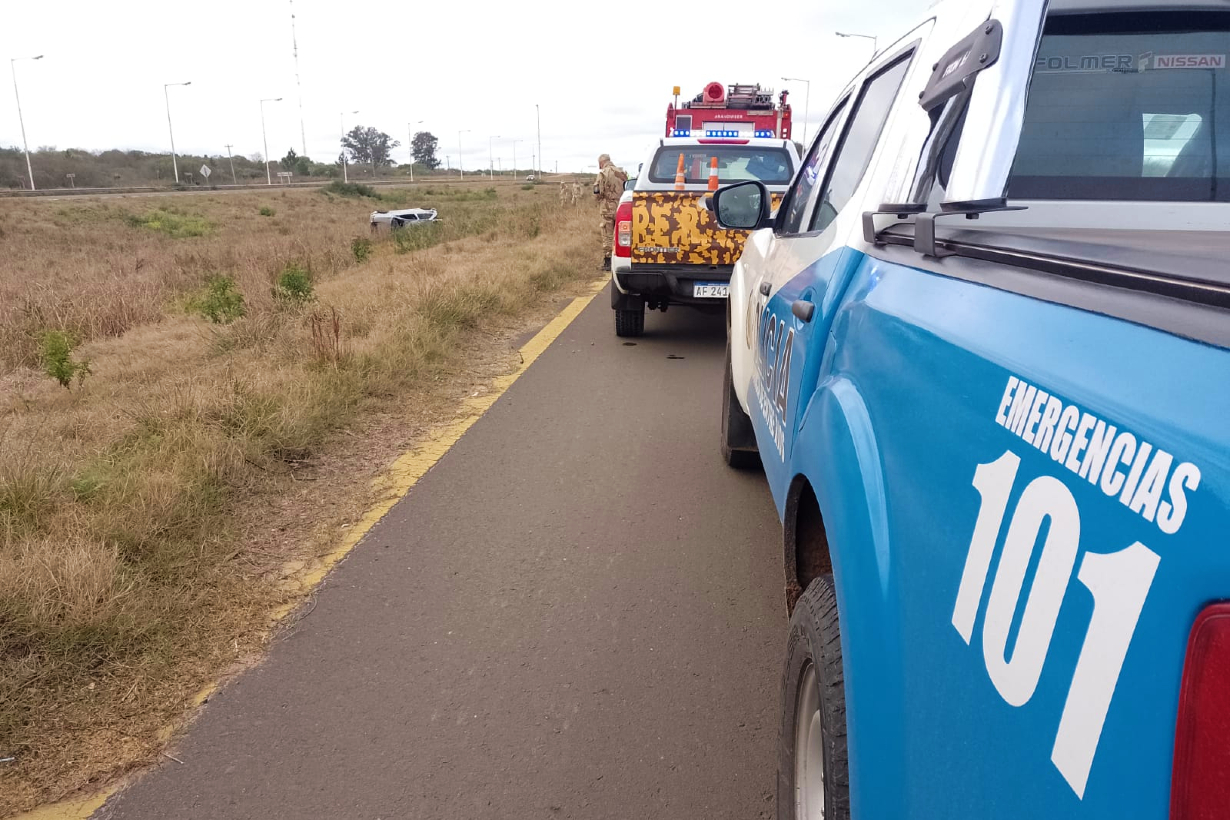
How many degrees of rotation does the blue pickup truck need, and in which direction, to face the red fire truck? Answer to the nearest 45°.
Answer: approximately 45° to its right

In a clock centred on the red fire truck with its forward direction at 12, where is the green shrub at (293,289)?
The green shrub is roughly at 7 o'clock from the red fire truck.

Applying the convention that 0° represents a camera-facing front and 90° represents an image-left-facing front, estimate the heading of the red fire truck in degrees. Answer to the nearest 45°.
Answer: approximately 180°

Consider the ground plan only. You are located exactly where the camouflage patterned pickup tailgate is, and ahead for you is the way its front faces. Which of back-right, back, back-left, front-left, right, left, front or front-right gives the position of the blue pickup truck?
back

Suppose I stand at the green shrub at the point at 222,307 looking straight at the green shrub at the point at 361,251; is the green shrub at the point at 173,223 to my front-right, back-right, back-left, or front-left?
front-left

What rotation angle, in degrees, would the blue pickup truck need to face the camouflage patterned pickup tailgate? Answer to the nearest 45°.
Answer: approximately 45° to its right

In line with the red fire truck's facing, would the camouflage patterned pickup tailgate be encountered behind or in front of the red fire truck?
behind

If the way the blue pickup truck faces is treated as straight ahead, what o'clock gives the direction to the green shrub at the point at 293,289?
The green shrub is roughly at 12 o'clock from the blue pickup truck.

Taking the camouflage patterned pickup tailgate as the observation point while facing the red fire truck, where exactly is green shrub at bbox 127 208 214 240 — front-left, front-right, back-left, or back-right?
front-left

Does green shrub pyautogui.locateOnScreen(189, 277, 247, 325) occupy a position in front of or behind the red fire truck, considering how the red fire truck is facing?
behind

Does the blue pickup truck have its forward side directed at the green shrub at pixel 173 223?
yes

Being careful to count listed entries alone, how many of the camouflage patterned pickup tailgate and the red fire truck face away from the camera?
2

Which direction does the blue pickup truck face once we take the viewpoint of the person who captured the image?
facing away from the viewer and to the left of the viewer
